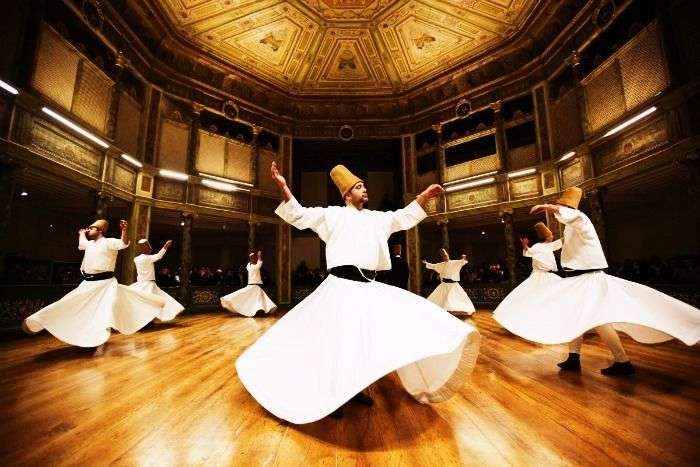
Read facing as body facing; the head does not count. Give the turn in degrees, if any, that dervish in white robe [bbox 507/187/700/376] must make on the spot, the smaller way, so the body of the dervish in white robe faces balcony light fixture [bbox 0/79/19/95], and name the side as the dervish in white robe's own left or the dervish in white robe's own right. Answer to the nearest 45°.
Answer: approximately 45° to the dervish in white robe's own left

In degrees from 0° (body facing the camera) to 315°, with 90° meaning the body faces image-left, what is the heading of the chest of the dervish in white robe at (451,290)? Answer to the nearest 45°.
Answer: approximately 0°

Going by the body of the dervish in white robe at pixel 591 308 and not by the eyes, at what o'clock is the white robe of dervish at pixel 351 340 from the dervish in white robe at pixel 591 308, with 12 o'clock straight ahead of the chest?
the white robe of dervish at pixel 351 340 is roughly at 10 o'clock from the dervish in white robe at pixel 591 308.

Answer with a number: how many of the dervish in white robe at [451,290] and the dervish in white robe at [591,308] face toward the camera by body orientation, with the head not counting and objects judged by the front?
1

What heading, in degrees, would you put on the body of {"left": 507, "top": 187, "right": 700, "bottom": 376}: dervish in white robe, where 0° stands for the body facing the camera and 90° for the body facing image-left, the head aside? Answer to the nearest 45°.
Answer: approximately 90°

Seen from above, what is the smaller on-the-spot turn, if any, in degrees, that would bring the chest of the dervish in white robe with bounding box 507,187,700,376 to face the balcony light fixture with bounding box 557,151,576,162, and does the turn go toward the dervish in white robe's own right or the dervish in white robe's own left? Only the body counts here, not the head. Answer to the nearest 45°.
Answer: approximately 90° to the dervish in white robe's own right

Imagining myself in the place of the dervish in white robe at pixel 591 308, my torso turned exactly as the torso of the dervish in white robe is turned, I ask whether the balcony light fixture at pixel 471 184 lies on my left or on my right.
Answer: on my right

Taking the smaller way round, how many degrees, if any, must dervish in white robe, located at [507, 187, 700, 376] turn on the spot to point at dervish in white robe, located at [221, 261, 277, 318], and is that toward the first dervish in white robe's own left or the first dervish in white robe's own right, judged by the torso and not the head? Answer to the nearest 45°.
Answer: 0° — they already face them
